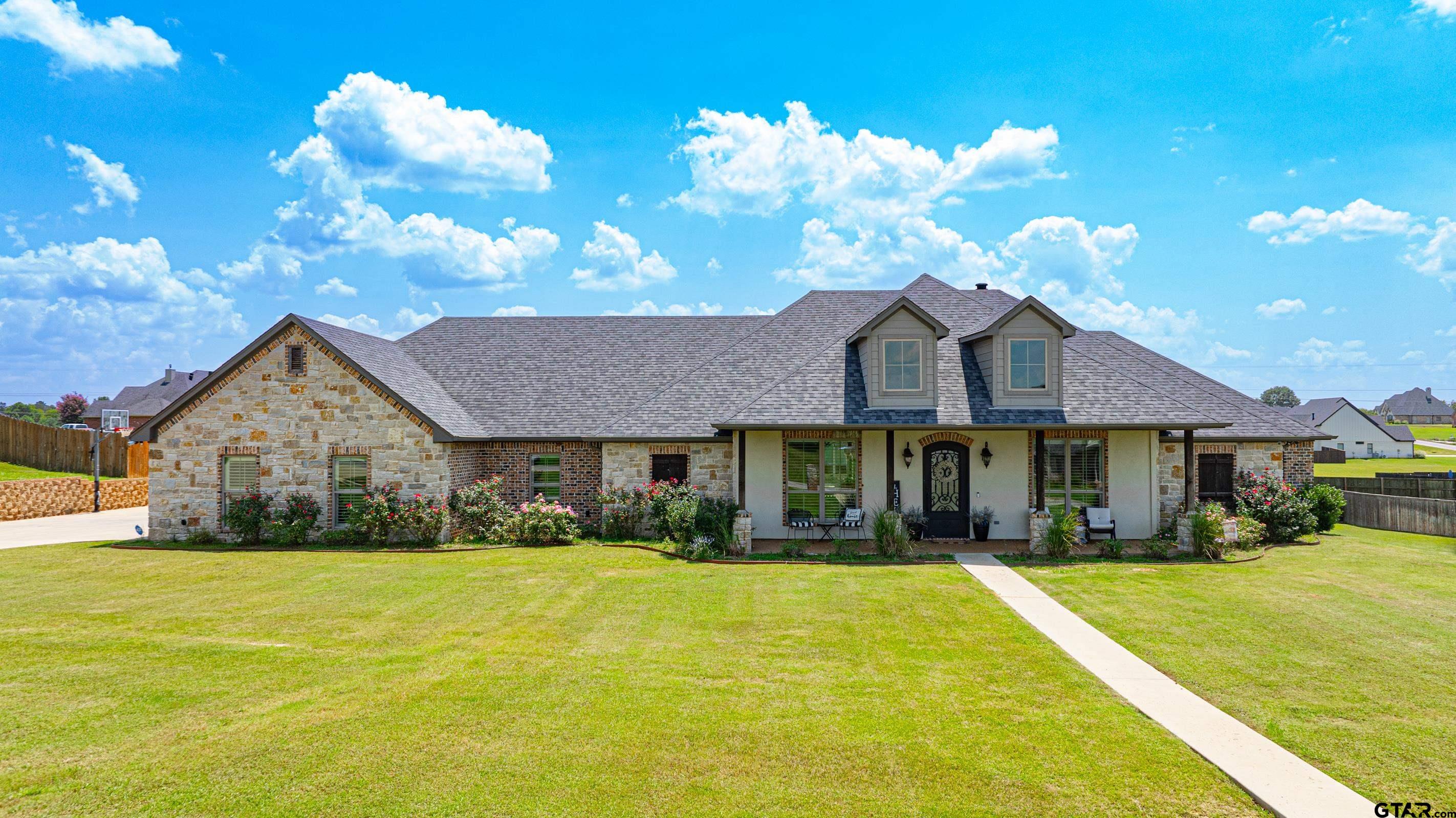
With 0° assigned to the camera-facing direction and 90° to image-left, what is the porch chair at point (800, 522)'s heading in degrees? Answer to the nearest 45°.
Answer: approximately 0°

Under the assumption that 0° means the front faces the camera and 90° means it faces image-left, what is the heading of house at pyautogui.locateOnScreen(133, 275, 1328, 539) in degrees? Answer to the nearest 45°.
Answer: approximately 0°

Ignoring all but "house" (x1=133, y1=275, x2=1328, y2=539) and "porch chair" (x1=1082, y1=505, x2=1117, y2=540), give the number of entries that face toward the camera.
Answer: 2

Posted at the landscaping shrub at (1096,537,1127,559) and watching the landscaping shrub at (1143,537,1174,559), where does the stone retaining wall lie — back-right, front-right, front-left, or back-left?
back-left

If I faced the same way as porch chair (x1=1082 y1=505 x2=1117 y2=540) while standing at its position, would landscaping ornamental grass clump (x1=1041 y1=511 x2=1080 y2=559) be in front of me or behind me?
in front
